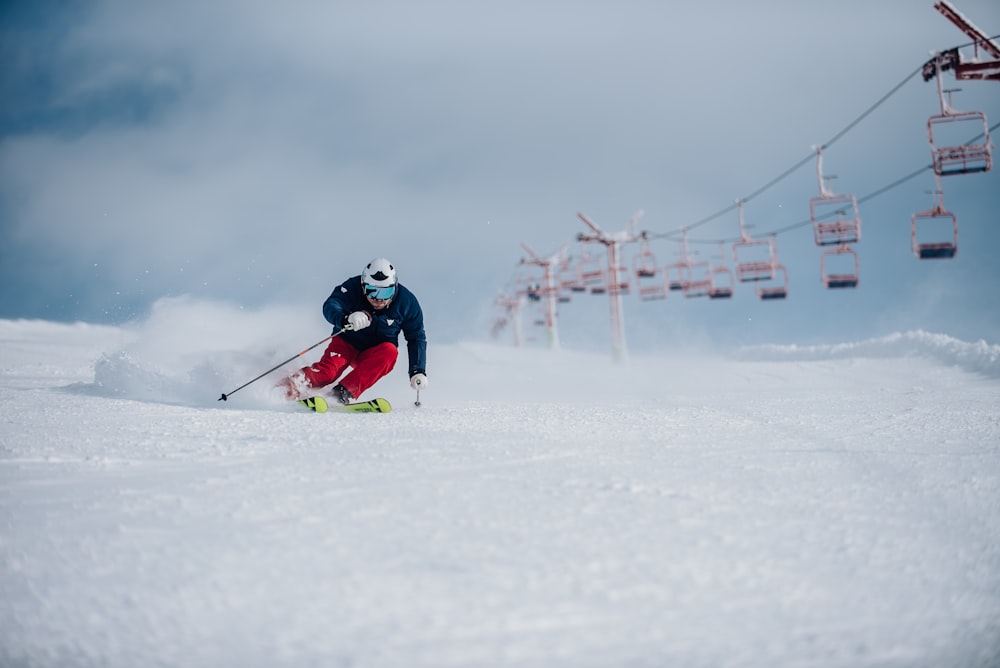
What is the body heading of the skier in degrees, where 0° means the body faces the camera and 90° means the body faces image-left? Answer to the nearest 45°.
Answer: approximately 0°

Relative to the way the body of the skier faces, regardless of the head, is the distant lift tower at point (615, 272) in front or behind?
behind
